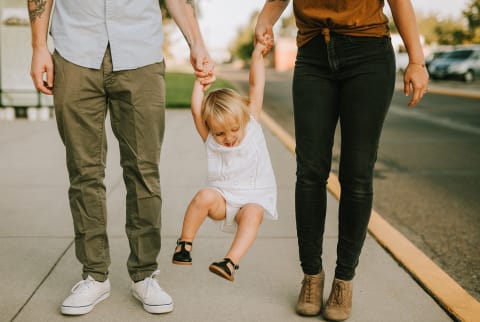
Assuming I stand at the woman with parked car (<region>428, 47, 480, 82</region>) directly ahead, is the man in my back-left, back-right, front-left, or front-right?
back-left

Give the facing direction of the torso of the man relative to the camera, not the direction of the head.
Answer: toward the camera

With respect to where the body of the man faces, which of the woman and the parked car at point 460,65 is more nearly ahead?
the woman

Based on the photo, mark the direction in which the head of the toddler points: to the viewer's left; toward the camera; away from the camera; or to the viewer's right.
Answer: toward the camera

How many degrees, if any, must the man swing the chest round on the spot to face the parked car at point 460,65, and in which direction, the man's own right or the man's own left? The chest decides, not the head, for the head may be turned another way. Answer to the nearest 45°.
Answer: approximately 135° to the man's own left

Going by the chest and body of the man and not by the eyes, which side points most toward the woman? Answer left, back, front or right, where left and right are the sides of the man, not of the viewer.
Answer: left
